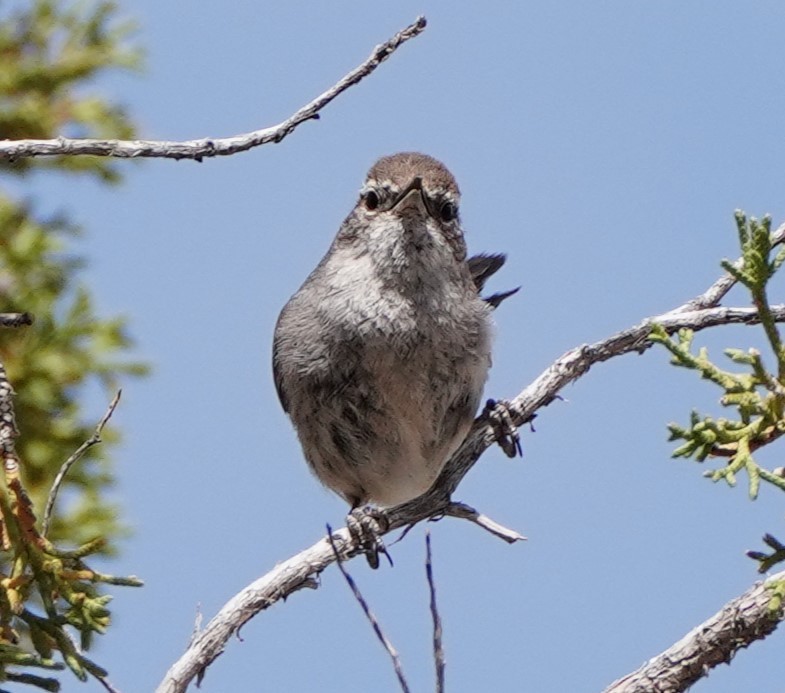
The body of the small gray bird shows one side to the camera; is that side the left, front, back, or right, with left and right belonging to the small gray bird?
front

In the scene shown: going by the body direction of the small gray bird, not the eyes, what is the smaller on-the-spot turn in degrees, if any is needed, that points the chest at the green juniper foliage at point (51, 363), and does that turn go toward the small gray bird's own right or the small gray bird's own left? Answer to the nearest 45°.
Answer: approximately 90° to the small gray bird's own right
